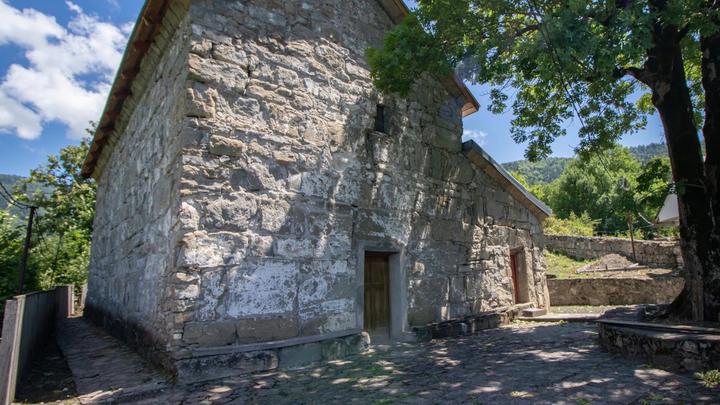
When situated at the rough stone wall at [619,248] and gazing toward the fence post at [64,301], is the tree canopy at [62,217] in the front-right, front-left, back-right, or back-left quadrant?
front-right

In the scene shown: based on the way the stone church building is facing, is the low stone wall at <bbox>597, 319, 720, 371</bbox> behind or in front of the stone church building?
in front

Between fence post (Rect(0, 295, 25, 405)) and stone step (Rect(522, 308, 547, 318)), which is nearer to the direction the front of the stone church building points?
the stone step

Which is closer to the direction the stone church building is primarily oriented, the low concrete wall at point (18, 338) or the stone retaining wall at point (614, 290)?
the stone retaining wall

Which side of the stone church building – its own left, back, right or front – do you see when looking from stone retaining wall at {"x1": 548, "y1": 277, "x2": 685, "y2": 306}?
left

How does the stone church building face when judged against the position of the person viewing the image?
facing the viewer and to the right of the viewer

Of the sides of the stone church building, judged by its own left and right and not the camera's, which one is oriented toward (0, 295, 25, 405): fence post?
right

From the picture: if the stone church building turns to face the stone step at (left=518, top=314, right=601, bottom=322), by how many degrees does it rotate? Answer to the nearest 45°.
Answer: approximately 90° to its left

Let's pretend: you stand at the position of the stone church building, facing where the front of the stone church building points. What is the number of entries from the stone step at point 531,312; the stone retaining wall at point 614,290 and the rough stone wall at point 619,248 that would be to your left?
3

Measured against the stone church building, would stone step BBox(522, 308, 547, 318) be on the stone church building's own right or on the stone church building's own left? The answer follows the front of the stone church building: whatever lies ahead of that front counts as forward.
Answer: on the stone church building's own left
